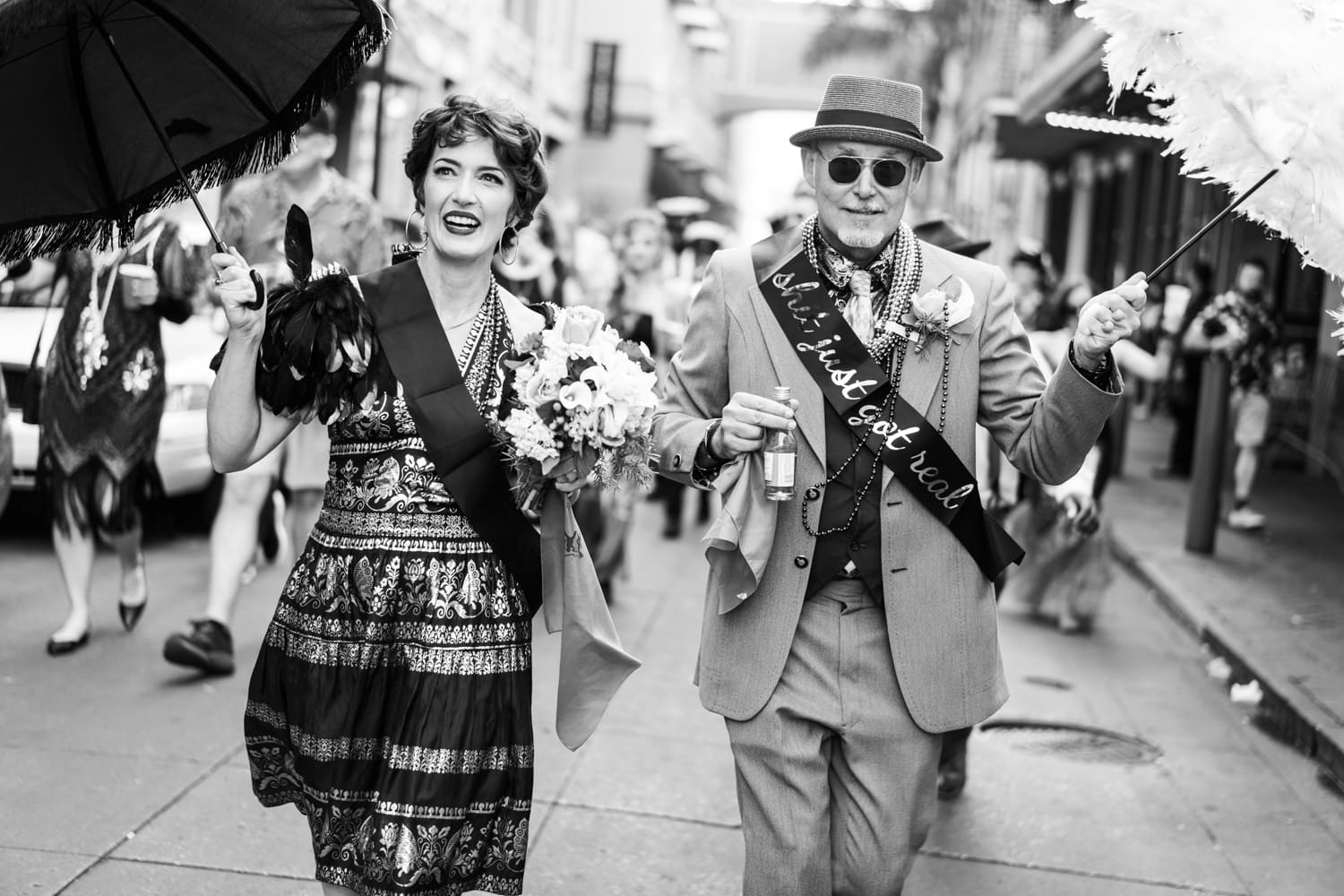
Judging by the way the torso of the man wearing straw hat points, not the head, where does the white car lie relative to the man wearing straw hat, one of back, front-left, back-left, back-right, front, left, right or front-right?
back-right

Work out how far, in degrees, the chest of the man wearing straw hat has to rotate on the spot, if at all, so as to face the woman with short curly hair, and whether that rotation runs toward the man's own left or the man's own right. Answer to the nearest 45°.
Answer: approximately 90° to the man's own right

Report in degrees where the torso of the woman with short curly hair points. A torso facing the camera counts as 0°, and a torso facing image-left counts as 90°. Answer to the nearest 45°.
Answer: approximately 0°

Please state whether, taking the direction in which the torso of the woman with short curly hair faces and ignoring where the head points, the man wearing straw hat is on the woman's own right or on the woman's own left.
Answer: on the woman's own left

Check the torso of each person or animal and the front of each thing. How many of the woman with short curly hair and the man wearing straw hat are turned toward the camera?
2

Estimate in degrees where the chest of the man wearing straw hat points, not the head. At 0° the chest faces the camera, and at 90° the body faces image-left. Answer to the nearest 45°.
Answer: approximately 0°

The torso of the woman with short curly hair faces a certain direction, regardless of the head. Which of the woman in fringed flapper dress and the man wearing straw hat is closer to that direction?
the man wearing straw hat

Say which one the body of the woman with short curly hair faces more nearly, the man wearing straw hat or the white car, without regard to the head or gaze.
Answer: the man wearing straw hat
